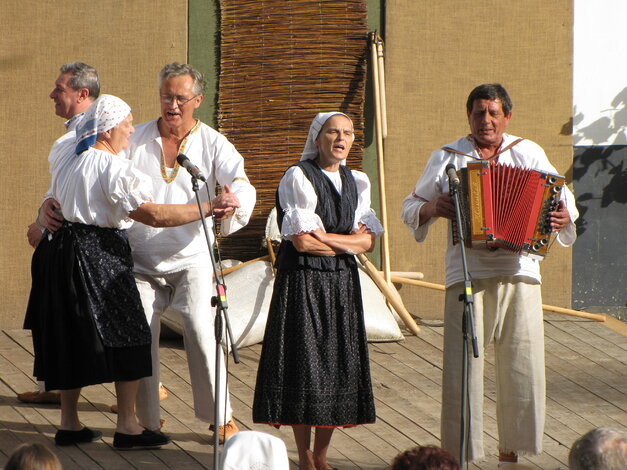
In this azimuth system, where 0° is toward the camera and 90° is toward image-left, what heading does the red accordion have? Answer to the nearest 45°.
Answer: approximately 0°

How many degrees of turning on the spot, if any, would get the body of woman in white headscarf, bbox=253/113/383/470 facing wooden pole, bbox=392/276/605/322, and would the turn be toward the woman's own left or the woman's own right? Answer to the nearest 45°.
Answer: approximately 90° to the woman's own left

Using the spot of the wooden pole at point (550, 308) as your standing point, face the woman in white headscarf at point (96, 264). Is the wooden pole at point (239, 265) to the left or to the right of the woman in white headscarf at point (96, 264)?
right

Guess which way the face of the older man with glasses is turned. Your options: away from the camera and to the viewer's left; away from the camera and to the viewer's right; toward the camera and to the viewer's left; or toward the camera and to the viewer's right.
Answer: toward the camera and to the viewer's left

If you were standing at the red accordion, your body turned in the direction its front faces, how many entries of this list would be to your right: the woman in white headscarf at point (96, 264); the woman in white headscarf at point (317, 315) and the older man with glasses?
3

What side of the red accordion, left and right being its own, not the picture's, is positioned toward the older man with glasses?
right

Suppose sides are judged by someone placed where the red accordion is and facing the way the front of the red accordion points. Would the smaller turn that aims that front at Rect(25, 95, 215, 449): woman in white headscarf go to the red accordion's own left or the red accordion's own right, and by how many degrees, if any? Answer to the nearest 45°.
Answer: approximately 90° to the red accordion's own right

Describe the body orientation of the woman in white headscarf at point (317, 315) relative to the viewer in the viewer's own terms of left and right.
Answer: facing the viewer and to the right of the viewer
